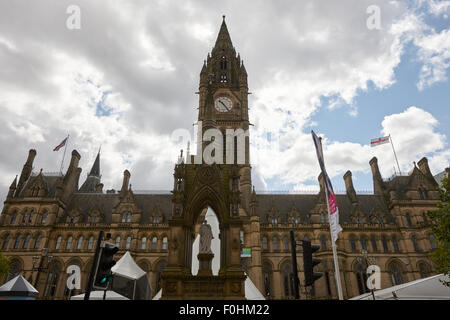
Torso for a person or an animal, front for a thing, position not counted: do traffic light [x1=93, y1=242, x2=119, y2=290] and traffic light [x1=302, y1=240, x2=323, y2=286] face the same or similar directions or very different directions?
same or similar directions

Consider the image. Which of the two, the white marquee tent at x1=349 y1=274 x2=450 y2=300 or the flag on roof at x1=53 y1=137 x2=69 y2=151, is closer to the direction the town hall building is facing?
the white marquee tent

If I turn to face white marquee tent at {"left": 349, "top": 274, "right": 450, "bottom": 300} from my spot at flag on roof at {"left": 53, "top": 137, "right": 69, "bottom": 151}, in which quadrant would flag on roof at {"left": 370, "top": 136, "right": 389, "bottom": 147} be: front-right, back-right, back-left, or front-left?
front-left

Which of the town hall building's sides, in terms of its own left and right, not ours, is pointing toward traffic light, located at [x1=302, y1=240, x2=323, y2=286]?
front

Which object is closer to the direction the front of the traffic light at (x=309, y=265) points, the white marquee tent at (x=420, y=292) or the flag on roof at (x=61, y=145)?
the white marquee tent

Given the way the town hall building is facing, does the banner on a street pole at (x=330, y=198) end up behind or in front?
in front

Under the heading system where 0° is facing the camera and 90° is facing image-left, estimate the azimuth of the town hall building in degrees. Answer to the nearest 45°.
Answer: approximately 0°

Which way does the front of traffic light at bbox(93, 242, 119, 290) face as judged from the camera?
facing the viewer and to the right of the viewer
